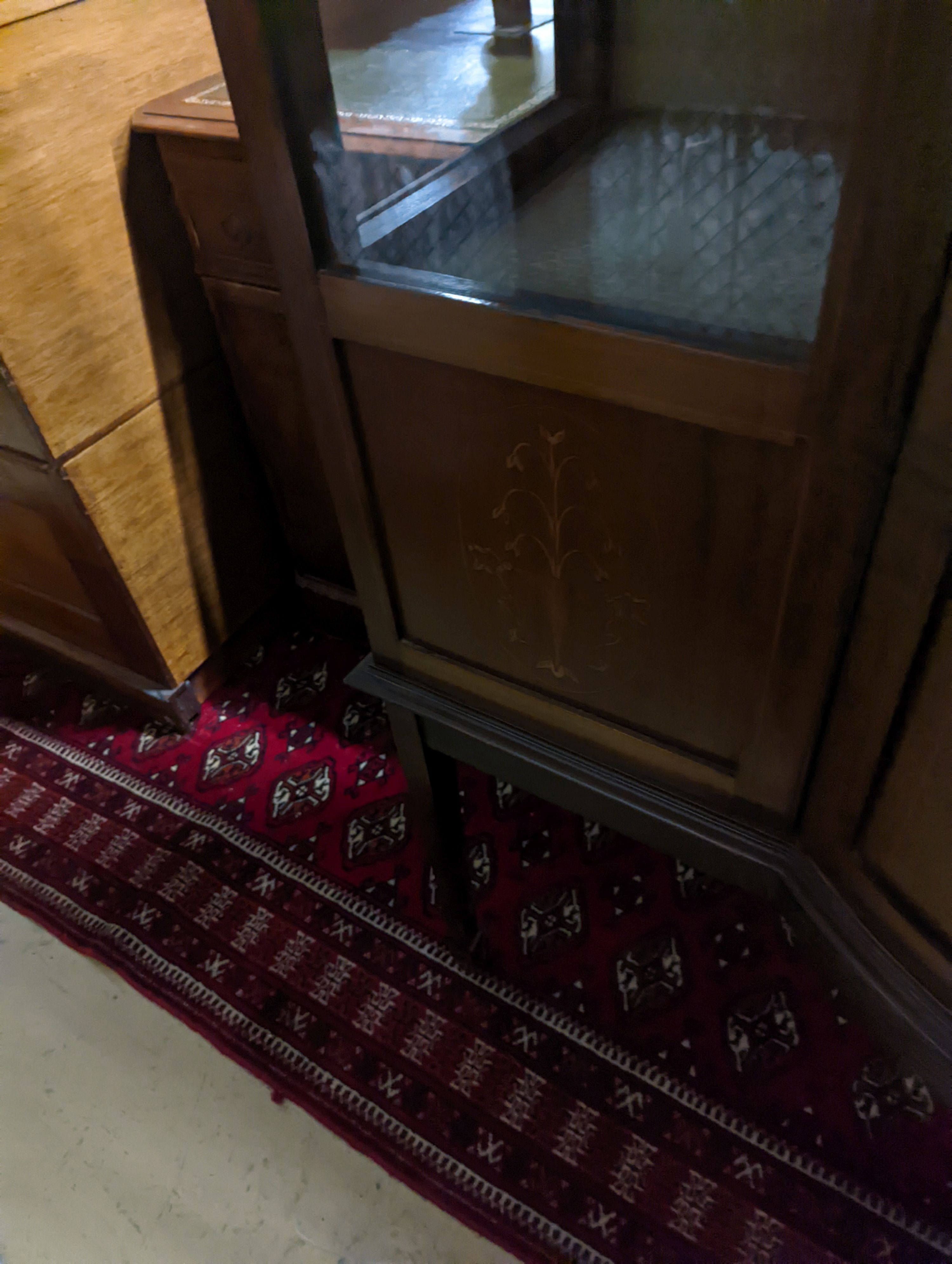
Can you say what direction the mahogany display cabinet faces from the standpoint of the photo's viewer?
facing the viewer and to the left of the viewer
